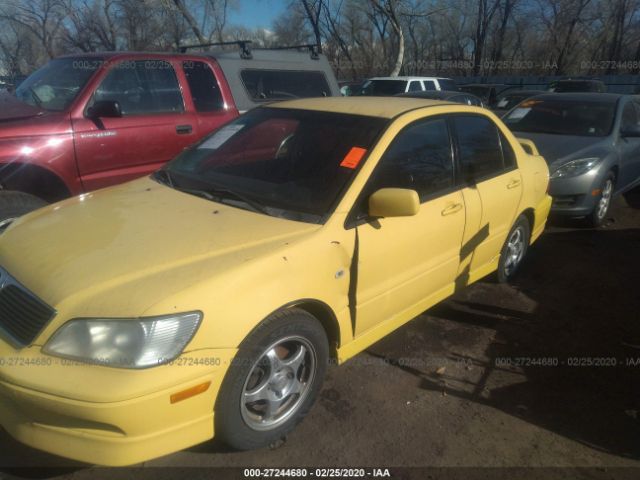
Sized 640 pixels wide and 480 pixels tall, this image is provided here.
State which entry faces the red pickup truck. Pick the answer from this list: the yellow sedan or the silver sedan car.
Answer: the silver sedan car

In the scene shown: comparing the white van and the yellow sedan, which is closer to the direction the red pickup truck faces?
the yellow sedan

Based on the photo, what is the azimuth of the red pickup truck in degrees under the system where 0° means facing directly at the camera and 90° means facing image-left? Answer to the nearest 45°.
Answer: approximately 45°

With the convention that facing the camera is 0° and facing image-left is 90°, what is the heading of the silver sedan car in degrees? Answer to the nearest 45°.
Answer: approximately 45°

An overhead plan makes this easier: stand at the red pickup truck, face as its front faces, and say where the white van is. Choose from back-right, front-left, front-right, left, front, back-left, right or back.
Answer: back

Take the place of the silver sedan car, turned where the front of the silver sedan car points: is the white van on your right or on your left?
on your right

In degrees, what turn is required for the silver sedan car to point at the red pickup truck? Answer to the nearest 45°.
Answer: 0° — it already faces it

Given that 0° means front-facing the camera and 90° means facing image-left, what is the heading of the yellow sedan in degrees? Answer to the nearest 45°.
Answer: approximately 45°

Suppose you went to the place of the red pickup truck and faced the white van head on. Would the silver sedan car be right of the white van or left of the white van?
right

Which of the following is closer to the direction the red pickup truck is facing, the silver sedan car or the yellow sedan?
the yellow sedan
